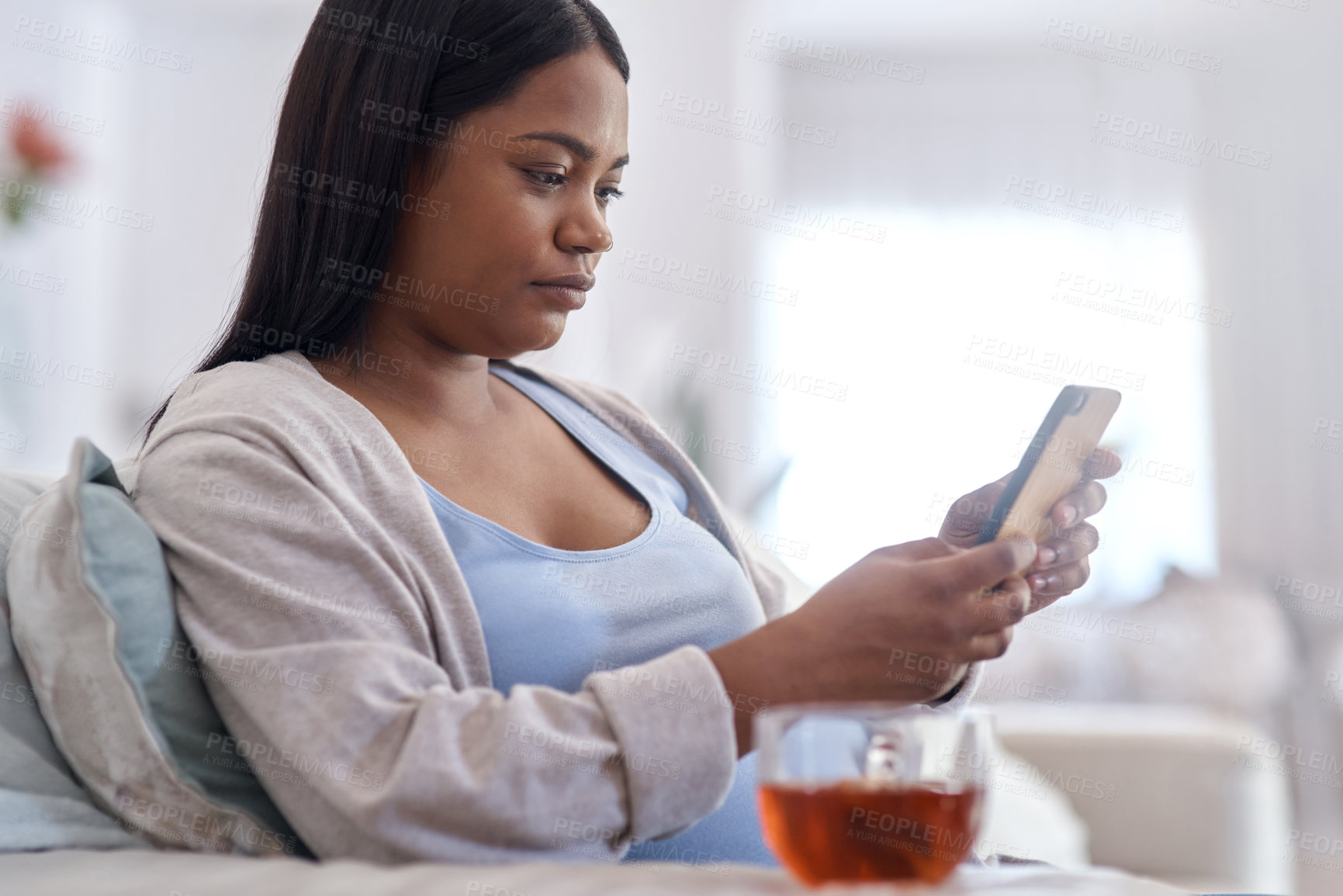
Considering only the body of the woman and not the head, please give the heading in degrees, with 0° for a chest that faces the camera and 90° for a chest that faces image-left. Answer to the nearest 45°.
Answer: approximately 315°

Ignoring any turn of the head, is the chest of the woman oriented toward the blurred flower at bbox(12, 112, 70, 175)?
no
